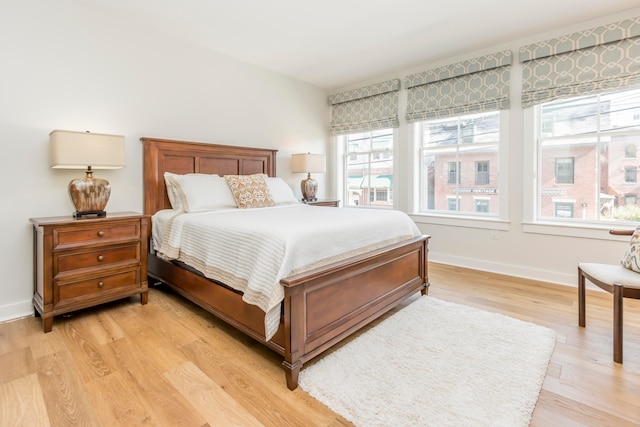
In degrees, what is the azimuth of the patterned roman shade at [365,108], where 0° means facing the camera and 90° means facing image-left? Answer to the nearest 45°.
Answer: approximately 45°

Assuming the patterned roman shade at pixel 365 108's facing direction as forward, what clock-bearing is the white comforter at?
The white comforter is roughly at 11 o'clock from the patterned roman shade.

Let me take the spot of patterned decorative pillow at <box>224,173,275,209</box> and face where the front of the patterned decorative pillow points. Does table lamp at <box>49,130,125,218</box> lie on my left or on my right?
on my right

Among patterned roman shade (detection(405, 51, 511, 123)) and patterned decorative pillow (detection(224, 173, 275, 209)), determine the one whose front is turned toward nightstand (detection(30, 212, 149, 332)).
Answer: the patterned roman shade

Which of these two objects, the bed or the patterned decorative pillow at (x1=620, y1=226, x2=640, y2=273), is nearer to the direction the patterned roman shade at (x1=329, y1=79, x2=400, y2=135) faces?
the bed

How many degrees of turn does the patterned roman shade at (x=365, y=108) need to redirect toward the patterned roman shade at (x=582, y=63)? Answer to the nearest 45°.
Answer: approximately 90° to its left

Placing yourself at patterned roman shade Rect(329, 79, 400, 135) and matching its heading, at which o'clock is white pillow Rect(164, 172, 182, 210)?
The white pillow is roughly at 12 o'clock from the patterned roman shade.

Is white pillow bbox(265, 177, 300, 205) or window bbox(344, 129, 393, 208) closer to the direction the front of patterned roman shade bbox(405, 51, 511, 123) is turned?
the white pillow

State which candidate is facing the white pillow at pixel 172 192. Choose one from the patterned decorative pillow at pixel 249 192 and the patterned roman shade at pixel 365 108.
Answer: the patterned roman shade

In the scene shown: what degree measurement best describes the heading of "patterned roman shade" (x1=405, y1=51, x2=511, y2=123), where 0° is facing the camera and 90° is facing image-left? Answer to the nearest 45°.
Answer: approximately 45°

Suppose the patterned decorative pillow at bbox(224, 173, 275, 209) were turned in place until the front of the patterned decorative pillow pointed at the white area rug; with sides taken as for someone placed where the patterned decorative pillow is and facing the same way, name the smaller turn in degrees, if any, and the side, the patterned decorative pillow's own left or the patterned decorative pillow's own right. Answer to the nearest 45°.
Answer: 0° — it already faces it

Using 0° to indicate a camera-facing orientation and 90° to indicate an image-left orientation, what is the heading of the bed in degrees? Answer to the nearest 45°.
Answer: approximately 315°
